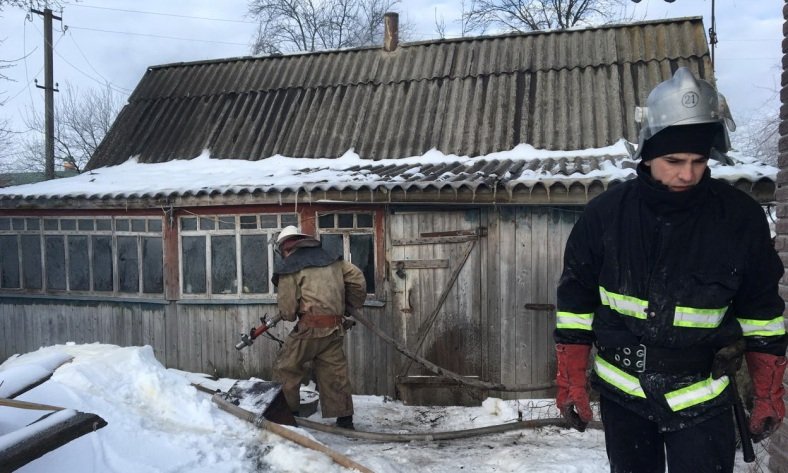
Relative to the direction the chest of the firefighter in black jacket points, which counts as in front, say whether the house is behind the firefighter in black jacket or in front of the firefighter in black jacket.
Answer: behind

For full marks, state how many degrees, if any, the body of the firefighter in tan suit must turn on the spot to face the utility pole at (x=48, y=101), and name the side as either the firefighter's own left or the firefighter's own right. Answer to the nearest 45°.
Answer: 0° — they already face it

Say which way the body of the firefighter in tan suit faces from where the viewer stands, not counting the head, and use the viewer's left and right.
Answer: facing away from the viewer and to the left of the viewer

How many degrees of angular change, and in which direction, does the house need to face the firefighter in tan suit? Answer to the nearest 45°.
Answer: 0° — it already faces them

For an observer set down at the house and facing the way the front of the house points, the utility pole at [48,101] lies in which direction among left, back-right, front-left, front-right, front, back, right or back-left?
back-right

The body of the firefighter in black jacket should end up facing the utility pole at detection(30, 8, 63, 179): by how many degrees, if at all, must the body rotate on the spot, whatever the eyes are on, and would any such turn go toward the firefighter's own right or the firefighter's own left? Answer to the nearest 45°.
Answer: approximately 135° to the firefighter's own right

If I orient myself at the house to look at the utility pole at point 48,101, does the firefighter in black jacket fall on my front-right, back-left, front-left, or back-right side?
back-left

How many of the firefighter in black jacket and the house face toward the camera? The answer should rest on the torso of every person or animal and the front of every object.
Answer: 2

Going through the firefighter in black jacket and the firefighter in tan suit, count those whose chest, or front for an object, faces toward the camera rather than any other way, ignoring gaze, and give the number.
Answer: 1

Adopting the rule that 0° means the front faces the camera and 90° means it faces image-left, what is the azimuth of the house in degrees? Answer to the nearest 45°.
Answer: approximately 0°
